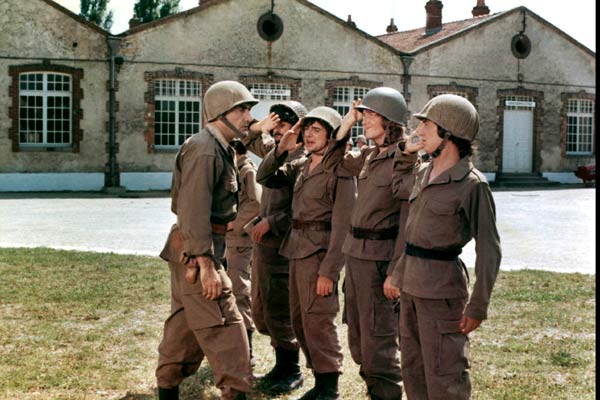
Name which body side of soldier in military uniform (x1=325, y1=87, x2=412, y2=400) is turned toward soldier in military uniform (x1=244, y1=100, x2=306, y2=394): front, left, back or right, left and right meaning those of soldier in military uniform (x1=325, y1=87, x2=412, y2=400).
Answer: right

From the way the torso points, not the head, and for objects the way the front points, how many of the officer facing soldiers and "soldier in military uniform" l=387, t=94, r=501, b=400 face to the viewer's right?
1

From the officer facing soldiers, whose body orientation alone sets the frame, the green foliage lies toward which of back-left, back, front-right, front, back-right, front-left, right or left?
left

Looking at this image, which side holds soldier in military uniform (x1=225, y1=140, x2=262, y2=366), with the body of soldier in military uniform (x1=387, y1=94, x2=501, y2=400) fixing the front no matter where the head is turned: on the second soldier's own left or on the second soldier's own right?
on the second soldier's own right

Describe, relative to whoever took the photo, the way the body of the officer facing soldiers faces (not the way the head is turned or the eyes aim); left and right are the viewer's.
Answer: facing to the right of the viewer

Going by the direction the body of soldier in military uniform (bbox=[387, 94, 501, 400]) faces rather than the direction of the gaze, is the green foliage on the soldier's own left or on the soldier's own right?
on the soldier's own right

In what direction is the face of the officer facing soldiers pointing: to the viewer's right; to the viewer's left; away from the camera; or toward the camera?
to the viewer's right

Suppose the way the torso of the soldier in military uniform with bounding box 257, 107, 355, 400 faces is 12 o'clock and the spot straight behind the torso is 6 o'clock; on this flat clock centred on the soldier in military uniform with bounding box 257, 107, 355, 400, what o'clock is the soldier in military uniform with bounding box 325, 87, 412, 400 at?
the soldier in military uniform with bounding box 325, 87, 412, 400 is roughly at 9 o'clock from the soldier in military uniform with bounding box 257, 107, 355, 400.

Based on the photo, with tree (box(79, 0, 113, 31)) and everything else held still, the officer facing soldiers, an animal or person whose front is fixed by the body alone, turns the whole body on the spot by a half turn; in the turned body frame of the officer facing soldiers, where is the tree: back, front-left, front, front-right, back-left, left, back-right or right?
right

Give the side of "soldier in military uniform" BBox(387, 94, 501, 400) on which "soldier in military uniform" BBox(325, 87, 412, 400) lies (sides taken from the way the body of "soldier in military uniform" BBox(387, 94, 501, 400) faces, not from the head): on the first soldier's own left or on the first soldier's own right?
on the first soldier's own right

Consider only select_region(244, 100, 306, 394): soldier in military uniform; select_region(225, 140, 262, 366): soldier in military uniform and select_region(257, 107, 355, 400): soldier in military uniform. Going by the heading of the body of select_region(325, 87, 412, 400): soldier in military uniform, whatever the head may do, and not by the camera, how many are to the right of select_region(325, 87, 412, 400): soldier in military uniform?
3

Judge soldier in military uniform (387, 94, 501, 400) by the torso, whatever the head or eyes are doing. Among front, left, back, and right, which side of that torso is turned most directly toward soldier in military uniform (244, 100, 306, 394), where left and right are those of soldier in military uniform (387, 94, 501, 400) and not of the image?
right

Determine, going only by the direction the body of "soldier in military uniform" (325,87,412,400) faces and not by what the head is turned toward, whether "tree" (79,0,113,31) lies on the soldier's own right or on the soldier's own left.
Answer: on the soldier's own right
